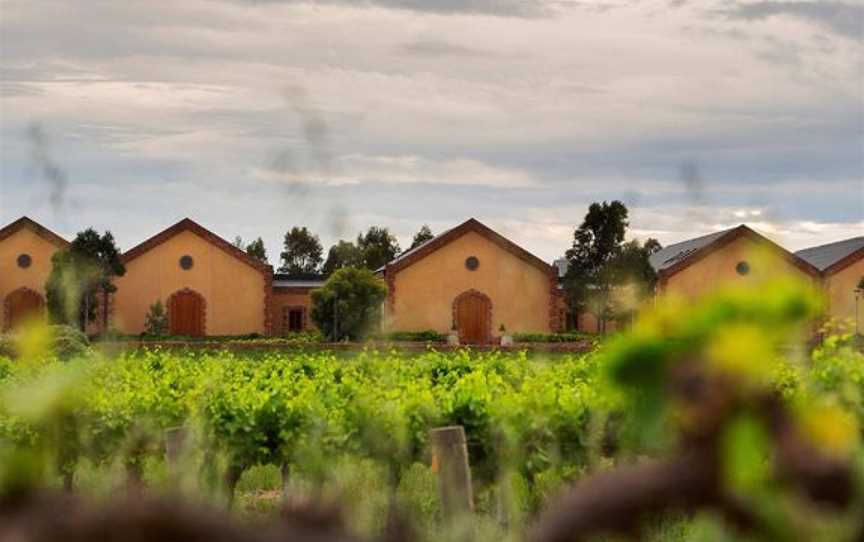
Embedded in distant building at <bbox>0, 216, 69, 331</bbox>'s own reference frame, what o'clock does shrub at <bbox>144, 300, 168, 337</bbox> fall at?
The shrub is roughly at 10 o'clock from the distant building.

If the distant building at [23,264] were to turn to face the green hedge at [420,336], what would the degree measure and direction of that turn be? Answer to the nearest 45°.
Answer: approximately 45° to its left

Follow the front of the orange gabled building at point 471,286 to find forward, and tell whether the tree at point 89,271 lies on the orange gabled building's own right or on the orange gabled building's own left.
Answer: on the orange gabled building's own right

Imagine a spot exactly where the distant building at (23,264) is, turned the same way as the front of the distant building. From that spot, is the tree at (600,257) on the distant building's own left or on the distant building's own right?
on the distant building's own left

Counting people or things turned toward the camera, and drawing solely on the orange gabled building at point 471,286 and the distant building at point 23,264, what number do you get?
2

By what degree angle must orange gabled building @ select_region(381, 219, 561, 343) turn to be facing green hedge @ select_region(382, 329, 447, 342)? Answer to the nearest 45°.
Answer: approximately 45° to its right

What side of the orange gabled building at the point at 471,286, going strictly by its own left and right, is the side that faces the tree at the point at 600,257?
left

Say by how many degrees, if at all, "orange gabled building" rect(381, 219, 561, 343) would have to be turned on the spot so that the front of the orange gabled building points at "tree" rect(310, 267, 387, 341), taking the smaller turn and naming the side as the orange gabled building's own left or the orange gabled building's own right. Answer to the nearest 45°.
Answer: approximately 45° to the orange gabled building's own right

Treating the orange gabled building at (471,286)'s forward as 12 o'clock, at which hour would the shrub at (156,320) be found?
The shrub is roughly at 3 o'clock from the orange gabled building.

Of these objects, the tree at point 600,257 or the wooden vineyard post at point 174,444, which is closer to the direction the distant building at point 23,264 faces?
the wooden vineyard post
